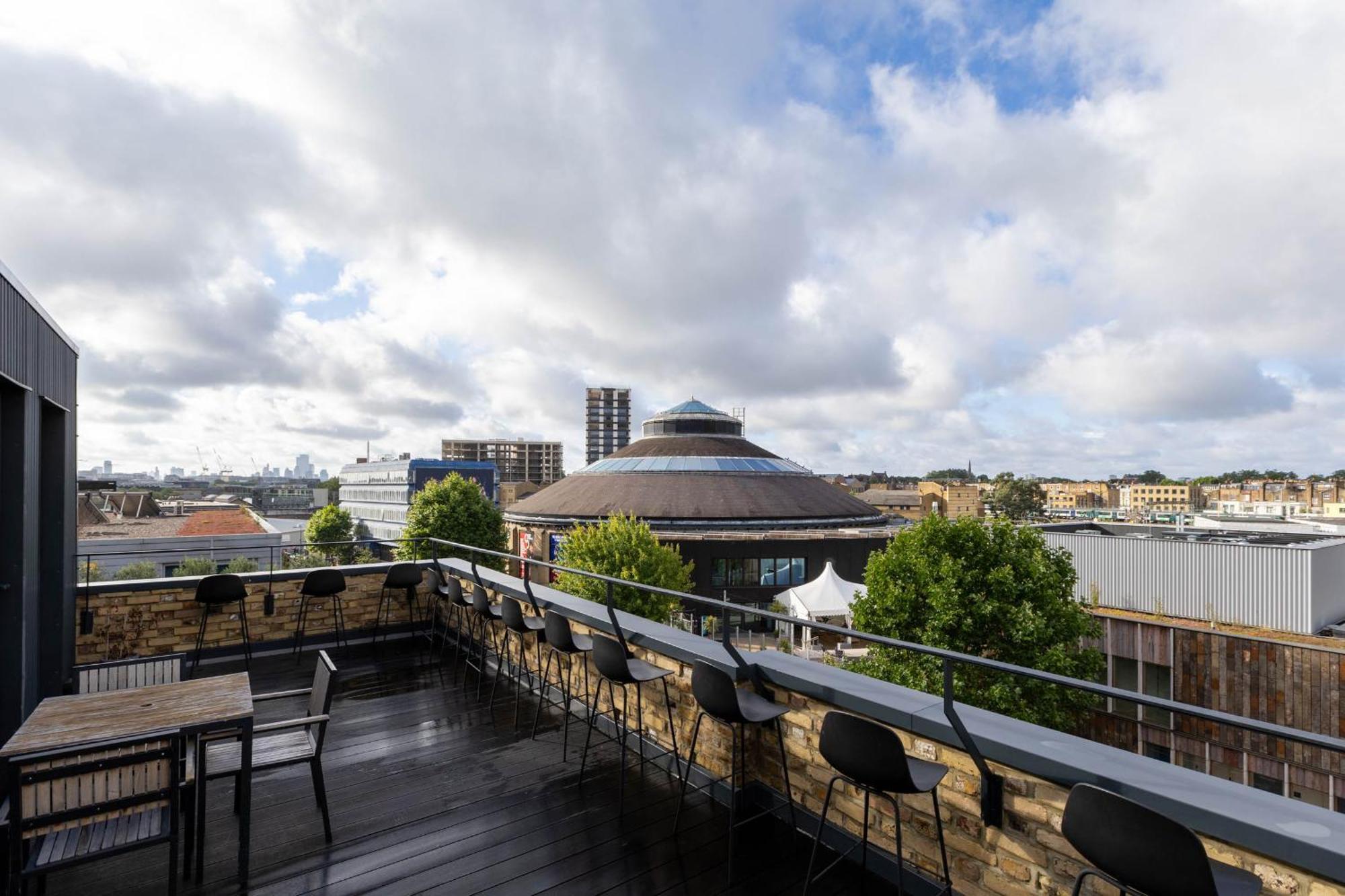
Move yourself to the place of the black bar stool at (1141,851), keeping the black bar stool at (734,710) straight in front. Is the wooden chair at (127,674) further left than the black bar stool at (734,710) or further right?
left

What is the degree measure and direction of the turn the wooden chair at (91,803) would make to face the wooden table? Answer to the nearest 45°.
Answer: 0° — it already faces it

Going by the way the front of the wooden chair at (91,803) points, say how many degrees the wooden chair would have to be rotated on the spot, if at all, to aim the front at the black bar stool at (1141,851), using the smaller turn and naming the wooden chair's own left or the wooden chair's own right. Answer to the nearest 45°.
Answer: approximately 135° to the wooden chair's own right

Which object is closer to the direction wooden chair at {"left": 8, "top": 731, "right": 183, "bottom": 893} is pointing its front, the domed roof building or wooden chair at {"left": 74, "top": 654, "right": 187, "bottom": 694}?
the wooden chair

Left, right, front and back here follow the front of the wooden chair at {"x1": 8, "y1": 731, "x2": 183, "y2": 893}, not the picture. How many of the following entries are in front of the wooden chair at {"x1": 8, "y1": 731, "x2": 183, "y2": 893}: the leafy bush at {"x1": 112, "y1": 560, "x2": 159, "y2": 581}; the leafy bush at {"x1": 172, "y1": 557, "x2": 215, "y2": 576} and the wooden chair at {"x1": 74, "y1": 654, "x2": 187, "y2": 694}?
3

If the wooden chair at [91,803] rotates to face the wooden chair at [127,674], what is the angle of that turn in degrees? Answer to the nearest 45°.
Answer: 0° — it already faces it

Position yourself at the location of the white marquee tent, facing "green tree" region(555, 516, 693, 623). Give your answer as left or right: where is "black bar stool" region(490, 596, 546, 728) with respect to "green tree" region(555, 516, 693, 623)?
left

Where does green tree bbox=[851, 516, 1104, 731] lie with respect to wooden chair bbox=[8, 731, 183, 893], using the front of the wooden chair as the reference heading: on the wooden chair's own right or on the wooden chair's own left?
on the wooden chair's own right

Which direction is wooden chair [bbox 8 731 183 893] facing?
away from the camera
